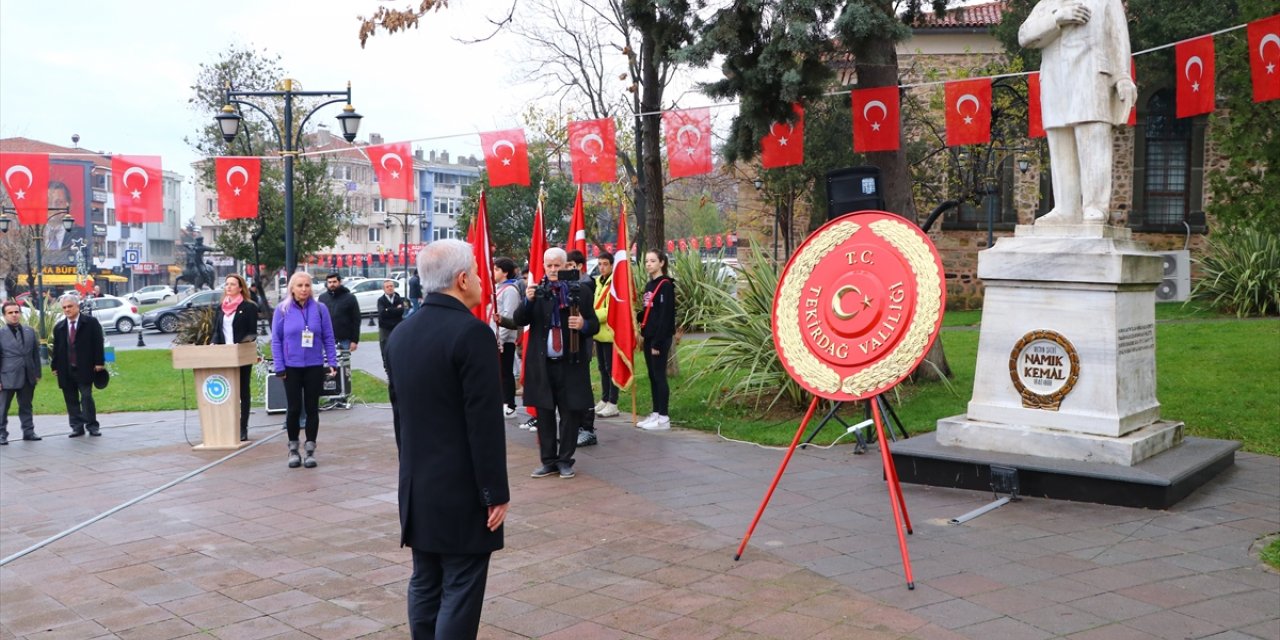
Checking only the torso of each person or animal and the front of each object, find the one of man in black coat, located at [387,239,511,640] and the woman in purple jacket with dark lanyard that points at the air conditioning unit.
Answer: the man in black coat

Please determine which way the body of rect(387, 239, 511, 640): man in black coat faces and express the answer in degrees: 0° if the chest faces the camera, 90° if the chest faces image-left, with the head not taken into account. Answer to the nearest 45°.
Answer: approximately 225°

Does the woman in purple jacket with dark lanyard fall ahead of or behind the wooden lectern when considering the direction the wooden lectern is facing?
ahead

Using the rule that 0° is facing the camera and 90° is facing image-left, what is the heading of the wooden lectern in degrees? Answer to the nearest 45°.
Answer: approximately 0°

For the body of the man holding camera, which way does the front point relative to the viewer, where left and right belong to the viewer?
facing the viewer

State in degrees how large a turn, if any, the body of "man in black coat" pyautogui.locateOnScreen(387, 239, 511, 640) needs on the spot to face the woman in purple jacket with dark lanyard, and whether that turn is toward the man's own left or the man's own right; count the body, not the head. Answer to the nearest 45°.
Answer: approximately 45° to the man's own left

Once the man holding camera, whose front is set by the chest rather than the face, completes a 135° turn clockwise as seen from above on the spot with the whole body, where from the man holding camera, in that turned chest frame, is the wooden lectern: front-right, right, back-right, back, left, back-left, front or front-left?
front

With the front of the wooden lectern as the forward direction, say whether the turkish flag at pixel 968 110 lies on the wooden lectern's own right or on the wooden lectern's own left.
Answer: on the wooden lectern's own left

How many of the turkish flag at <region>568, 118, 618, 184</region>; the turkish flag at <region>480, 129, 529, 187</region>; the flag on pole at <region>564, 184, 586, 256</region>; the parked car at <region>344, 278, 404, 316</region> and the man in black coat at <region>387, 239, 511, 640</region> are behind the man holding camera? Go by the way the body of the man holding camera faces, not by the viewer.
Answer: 4

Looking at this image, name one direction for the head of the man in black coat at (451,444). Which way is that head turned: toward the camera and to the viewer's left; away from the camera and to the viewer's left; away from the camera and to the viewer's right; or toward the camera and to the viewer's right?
away from the camera and to the viewer's right

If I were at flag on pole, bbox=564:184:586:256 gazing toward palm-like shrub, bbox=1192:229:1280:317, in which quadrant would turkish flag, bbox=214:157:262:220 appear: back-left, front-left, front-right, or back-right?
back-left

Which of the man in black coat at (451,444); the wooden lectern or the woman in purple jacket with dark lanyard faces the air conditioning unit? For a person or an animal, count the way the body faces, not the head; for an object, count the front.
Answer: the man in black coat

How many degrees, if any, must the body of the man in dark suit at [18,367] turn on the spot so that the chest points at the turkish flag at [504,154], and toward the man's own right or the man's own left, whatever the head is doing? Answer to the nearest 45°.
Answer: approximately 90° to the man's own left
